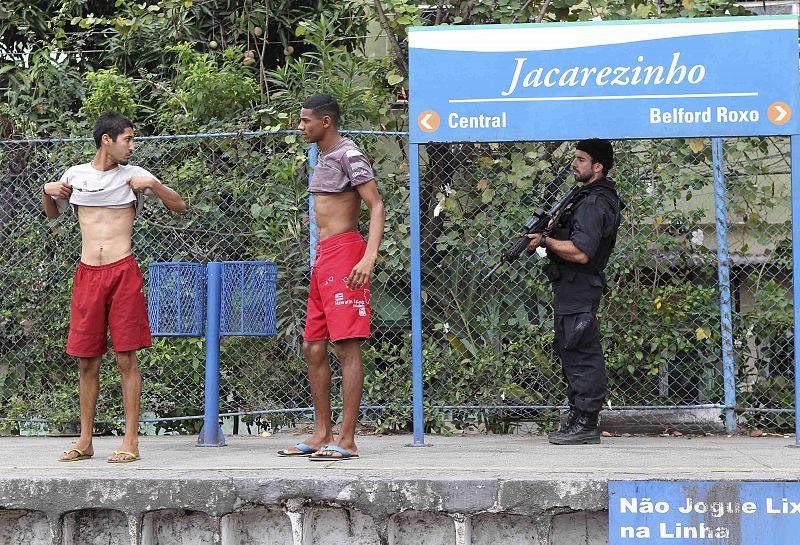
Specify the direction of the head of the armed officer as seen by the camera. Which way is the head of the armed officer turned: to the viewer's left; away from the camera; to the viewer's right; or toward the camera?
to the viewer's left

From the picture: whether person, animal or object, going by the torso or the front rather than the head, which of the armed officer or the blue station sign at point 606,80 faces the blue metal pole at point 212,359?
the armed officer

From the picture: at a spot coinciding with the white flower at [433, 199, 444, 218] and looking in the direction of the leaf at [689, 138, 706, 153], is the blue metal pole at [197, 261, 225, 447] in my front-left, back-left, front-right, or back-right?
back-right

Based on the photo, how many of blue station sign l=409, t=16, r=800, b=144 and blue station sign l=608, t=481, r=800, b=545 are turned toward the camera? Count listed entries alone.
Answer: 2

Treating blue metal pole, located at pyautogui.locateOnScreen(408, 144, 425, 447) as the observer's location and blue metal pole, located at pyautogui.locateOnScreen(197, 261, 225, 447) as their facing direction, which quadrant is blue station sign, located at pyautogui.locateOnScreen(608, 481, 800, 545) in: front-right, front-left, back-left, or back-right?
back-left

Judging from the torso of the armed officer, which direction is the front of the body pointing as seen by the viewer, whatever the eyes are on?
to the viewer's left

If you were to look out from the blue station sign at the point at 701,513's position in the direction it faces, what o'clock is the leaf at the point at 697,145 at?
The leaf is roughly at 6 o'clock from the blue station sign.

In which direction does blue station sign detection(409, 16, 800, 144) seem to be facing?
toward the camera

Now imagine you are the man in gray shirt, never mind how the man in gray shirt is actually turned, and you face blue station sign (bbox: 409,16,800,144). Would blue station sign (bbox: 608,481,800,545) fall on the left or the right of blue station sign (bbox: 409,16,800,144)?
right

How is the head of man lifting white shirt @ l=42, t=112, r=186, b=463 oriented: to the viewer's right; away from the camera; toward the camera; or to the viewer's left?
to the viewer's right

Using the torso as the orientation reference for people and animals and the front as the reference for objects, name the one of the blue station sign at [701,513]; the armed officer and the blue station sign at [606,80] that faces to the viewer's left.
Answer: the armed officer

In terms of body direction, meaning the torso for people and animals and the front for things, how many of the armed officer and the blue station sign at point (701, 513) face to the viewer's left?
1

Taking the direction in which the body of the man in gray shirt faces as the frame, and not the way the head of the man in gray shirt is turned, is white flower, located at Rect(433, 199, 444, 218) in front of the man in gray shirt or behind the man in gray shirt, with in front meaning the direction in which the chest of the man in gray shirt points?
behind

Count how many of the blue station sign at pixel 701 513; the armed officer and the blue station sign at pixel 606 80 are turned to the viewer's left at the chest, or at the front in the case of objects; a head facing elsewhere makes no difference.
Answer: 1

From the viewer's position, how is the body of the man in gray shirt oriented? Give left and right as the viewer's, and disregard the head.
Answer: facing the viewer and to the left of the viewer

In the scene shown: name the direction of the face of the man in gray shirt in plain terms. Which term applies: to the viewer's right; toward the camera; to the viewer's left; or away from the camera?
to the viewer's left
